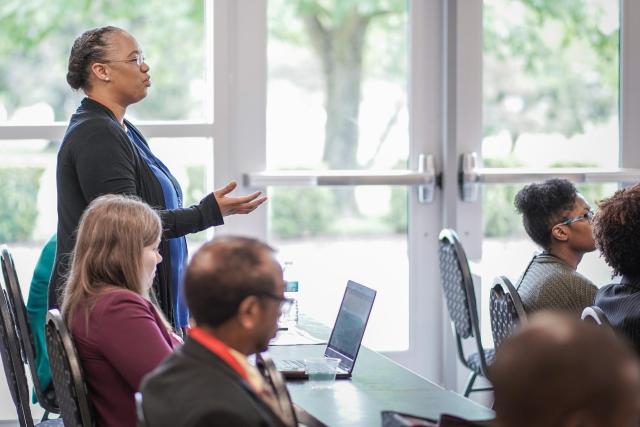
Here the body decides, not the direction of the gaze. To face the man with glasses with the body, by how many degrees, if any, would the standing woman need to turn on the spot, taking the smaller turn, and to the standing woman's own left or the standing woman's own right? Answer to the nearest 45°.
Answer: approximately 90° to the standing woman's own right

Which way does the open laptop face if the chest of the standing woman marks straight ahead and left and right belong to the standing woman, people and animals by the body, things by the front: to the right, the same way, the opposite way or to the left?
the opposite way

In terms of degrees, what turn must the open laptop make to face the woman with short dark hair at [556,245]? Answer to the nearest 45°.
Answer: approximately 135° to its right

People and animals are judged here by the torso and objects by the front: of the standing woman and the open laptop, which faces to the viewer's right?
the standing woman

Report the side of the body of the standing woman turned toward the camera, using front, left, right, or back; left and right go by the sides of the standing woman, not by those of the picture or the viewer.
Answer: right

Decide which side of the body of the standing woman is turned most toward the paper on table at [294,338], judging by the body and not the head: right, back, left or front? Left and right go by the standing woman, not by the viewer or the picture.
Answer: front

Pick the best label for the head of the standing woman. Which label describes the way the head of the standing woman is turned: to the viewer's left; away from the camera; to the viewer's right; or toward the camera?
to the viewer's right

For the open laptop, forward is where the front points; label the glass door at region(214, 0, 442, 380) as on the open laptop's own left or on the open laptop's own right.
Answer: on the open laptop's own right

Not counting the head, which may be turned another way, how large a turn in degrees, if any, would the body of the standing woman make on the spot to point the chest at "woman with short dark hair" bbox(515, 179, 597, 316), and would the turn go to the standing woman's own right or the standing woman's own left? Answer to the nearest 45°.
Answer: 0° — they already face them

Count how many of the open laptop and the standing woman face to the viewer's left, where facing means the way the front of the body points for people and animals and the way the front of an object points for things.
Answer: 1

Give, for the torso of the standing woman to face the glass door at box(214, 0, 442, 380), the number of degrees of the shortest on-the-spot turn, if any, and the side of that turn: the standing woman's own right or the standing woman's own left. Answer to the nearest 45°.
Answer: approximately 45° to the standing woman's own left

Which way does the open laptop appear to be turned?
to the viewer's left

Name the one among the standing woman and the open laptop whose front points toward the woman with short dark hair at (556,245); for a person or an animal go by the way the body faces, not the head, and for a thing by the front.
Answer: the standing woman

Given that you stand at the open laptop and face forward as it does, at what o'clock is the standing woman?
The standing woman is roughly at 1 o'clock from the open laptop.
